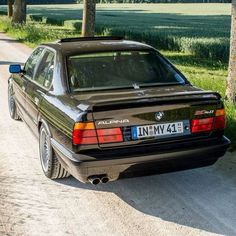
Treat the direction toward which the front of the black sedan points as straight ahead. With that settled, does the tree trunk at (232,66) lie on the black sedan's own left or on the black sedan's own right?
on the black sedan's own right

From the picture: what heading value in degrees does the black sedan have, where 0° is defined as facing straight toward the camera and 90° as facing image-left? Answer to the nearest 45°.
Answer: approximately 135°

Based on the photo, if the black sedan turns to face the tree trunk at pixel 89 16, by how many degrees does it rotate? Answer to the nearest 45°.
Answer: approximately 45° to its right

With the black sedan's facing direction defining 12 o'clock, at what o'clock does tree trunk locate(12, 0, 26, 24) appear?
The tree trunk is roughly at 1 o'clock from the black sedan.
